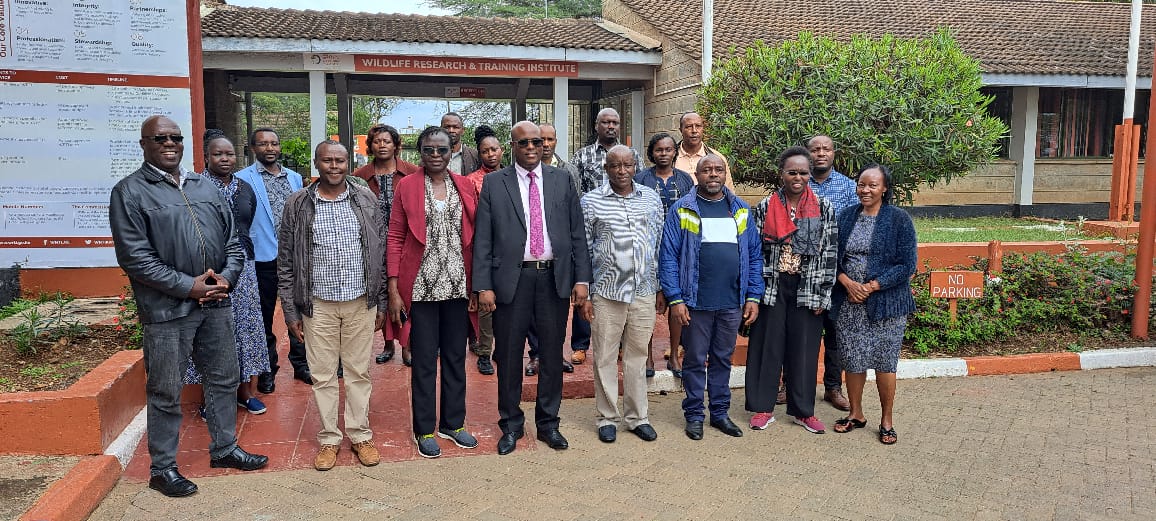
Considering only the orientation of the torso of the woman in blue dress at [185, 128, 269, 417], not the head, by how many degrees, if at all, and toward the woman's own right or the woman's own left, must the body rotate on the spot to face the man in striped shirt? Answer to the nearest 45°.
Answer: approximately 45° to the woman's own left

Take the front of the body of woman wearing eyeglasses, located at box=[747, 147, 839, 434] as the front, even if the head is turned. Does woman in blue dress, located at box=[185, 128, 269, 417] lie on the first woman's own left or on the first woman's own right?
on the first woman's own right

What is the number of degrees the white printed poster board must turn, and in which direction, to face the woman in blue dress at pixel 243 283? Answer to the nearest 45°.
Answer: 0° — it already faces them

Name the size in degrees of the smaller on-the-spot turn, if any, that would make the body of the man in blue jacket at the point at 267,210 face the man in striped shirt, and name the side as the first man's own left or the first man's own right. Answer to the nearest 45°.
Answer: approximately 45° to the first man's own left

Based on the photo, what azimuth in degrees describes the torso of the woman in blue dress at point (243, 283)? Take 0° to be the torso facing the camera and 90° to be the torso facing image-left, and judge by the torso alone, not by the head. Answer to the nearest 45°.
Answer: approximately 0°

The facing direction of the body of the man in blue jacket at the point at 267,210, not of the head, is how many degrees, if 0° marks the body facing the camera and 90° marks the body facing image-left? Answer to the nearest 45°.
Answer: approximately 0°
